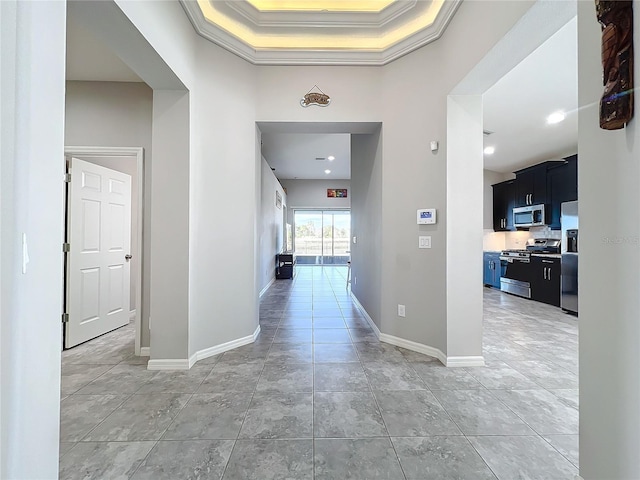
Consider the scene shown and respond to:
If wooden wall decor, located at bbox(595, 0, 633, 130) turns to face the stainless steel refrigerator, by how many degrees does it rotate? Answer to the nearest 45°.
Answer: approximately 135° to its right

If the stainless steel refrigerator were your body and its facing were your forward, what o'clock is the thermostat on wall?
The thermostat on wall is roughly at 11 o'clock from the stainless steel refrigerator.

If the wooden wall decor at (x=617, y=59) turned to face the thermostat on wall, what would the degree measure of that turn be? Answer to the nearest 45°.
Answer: approximately 90° to its right

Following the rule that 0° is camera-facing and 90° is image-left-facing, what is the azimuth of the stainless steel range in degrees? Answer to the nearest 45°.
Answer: approximately 45°

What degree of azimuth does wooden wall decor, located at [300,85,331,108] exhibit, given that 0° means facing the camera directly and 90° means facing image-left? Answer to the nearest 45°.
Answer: approximately 0°

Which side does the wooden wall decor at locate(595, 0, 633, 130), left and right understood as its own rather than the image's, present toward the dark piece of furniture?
right

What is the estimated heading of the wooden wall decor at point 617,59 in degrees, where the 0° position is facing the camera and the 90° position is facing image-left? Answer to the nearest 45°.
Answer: approximately 45°

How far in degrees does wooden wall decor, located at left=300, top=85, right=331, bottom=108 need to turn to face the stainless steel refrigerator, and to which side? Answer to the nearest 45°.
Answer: approximately 90° to its left
